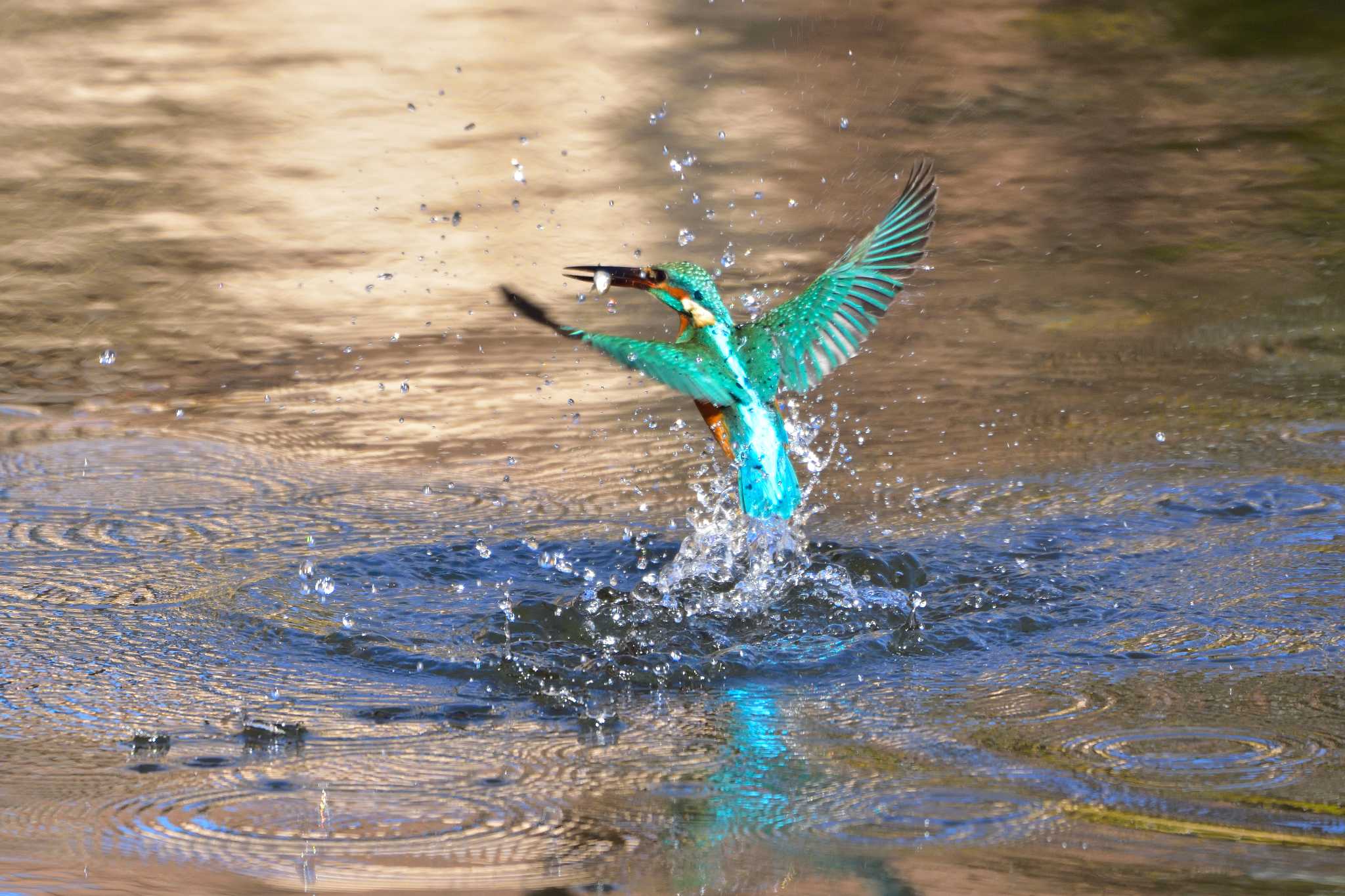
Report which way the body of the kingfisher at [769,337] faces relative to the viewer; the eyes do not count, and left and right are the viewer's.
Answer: facing away from the viewer and to the left of the viewer
